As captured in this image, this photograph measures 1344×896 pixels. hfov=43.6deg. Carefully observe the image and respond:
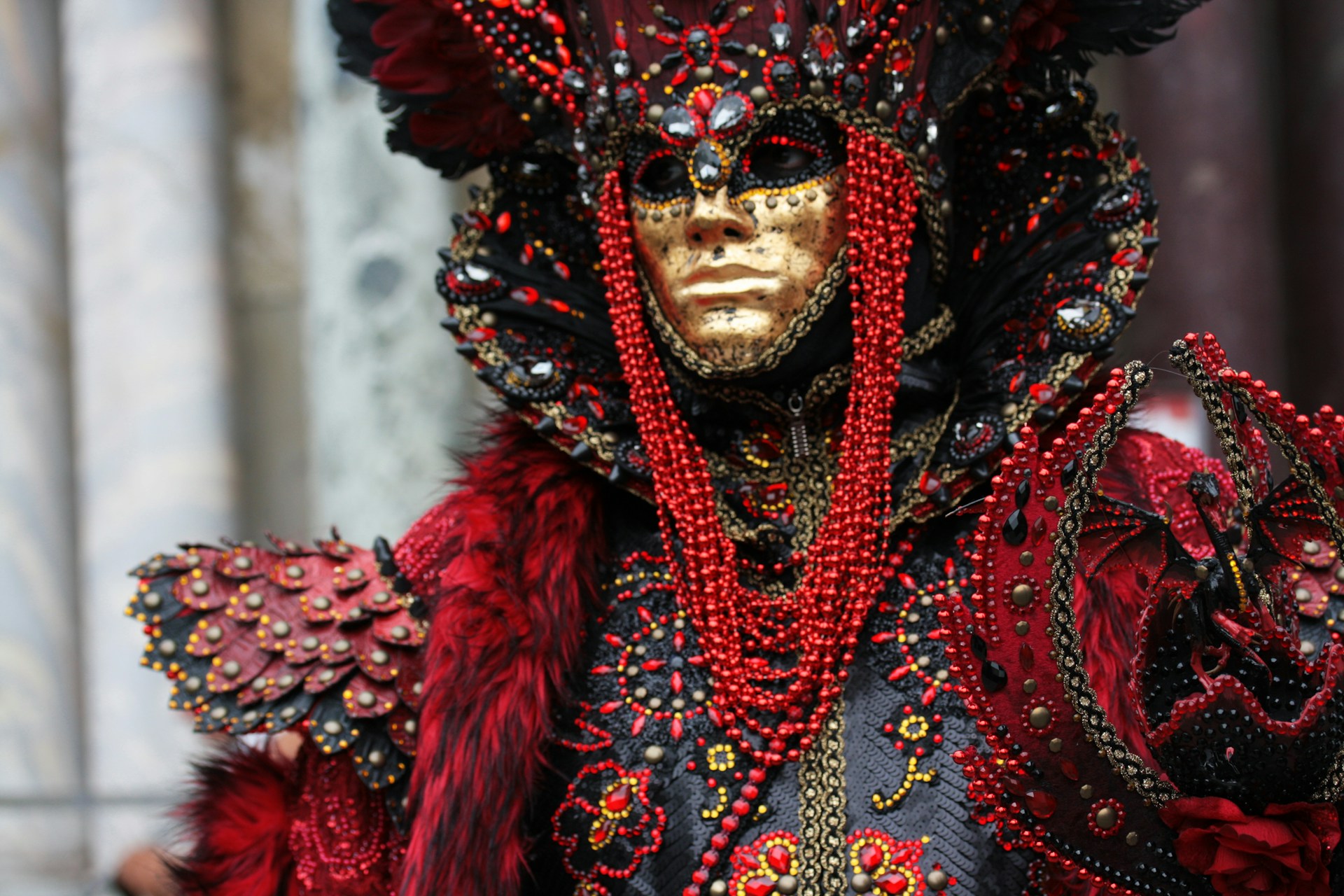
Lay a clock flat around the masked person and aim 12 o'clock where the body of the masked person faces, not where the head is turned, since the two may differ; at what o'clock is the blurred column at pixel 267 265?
The blurred column is roughly at 5 o'clock from the masked person.

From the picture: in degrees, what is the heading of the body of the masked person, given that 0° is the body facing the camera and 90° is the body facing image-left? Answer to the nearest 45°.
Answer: approximately 0°

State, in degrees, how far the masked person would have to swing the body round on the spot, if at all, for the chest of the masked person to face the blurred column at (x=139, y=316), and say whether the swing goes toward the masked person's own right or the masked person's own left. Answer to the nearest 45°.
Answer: approximately 135° to the masked person's own right

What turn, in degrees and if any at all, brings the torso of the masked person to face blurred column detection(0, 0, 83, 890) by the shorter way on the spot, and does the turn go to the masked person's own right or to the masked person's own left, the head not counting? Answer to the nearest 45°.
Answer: approximately 135° to the masked person's own right
